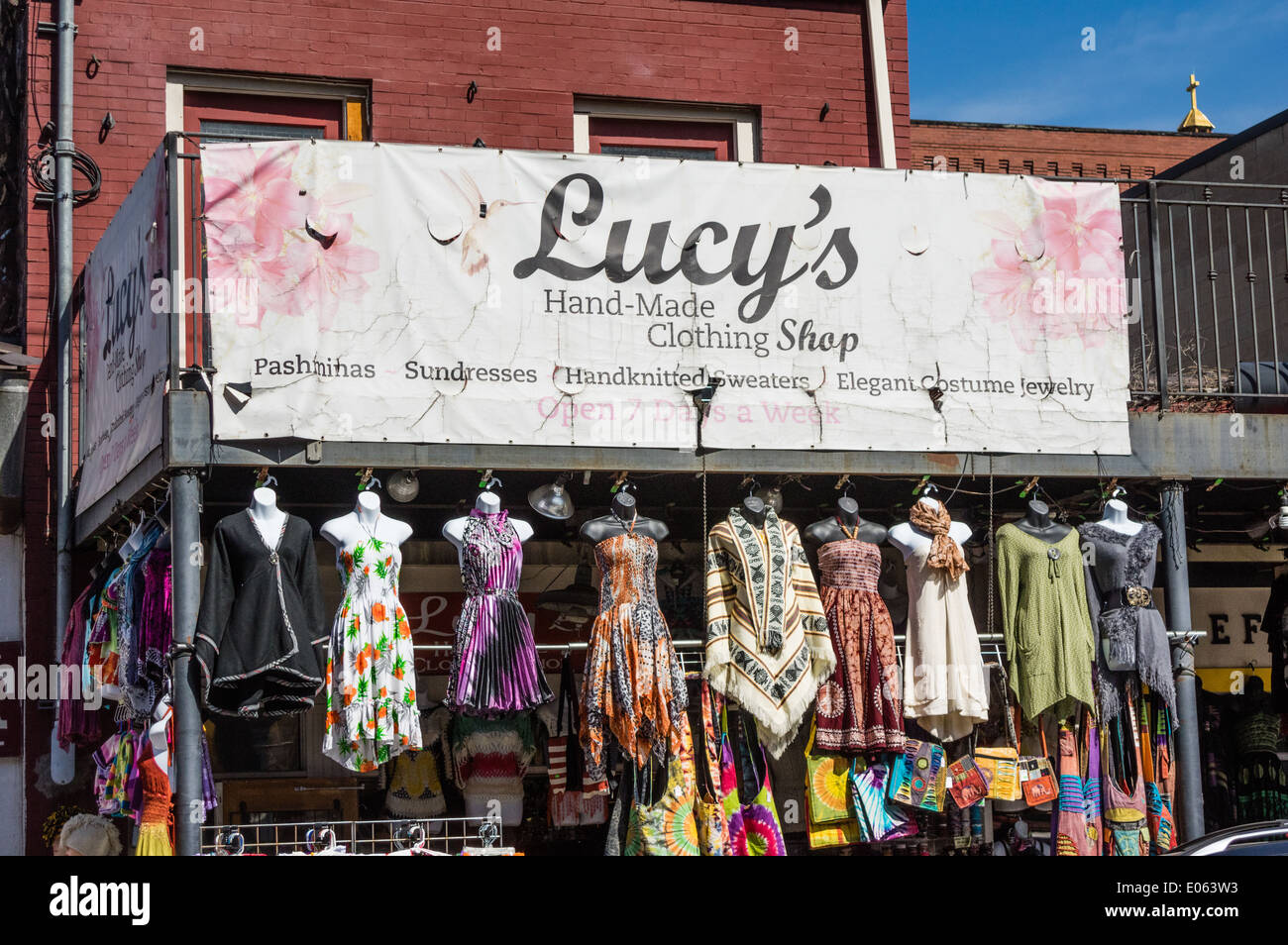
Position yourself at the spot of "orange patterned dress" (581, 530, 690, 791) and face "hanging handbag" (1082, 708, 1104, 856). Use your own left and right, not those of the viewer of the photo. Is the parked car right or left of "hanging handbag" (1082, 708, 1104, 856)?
right

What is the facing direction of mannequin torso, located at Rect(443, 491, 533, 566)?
toward the camera

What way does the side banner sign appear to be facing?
to the viewer's left

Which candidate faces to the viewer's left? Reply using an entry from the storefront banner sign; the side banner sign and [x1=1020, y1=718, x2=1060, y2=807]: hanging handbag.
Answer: the side banner sign

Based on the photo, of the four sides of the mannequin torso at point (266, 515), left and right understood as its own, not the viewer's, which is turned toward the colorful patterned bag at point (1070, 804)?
left

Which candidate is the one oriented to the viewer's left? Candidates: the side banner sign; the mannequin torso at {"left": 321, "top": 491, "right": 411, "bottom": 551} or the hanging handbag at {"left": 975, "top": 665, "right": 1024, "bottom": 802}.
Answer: the side banner sign

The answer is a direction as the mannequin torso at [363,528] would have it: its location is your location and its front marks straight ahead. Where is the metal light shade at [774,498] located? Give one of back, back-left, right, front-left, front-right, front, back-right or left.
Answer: left

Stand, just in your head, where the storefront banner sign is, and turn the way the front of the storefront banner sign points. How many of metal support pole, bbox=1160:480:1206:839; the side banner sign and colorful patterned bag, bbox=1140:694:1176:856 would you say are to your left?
2

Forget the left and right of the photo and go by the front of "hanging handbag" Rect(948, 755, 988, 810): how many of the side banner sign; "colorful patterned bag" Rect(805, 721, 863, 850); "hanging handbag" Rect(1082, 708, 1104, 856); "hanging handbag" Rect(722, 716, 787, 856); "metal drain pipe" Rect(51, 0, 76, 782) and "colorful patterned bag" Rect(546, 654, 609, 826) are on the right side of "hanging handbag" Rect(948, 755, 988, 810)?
5

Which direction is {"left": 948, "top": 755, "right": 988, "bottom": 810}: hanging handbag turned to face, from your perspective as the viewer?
facing the viewer

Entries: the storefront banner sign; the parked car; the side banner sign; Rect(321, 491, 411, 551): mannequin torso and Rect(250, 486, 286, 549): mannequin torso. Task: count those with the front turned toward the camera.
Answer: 3

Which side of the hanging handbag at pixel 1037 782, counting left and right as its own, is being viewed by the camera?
front

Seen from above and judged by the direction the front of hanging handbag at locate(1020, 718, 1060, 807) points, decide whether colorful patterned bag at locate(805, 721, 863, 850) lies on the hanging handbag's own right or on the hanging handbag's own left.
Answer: on the hanging handbag's own right

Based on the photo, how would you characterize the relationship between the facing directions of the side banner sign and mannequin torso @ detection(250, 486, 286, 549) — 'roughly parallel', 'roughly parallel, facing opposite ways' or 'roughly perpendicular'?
roughly perpendicular
